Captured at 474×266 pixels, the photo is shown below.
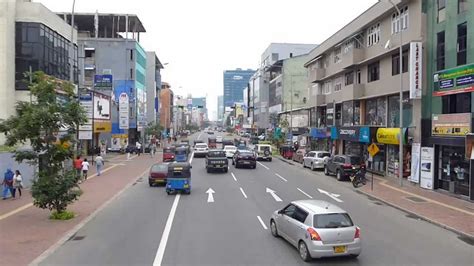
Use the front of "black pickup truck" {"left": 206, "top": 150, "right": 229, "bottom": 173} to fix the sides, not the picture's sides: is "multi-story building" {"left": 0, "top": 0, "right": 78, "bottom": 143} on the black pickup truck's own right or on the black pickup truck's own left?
on the black pickup truck's own left

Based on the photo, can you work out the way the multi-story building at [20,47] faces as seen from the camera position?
facing the viewer and to the right of the viewer

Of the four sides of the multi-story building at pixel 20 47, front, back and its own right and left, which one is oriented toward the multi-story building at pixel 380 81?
front

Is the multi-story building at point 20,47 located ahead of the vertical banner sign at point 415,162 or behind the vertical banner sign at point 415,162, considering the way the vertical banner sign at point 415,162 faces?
ahead

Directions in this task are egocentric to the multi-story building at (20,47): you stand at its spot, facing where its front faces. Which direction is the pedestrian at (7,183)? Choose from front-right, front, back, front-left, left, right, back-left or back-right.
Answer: front-right

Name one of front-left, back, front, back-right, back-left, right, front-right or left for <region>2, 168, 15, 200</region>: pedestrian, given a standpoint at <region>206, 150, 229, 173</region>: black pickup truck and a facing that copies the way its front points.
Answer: back-left

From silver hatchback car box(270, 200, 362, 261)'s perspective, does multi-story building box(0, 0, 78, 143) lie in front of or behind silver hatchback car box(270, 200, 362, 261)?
in front

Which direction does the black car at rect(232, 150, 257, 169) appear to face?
away from the camera

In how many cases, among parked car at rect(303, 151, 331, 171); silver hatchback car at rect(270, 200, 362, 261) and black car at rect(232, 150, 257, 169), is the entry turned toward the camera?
0

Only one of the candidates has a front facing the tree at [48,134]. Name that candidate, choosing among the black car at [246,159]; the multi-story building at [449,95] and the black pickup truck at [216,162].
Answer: the multi-story building
